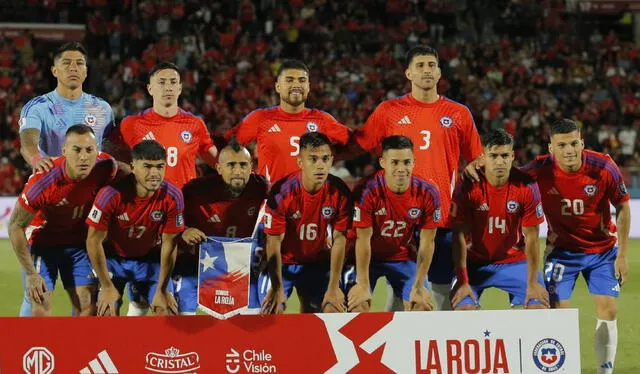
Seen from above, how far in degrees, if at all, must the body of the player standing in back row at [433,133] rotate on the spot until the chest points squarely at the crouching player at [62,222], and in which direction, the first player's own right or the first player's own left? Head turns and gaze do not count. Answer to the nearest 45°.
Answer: approximately 90° to the first player's own right

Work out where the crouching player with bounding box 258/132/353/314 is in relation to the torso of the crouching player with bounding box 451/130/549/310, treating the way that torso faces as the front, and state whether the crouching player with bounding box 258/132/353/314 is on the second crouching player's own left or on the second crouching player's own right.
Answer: on the second crouching player's own right

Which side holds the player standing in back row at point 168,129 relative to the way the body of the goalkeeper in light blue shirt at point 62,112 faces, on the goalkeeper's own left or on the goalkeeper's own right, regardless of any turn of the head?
on the goalkeeper's own left

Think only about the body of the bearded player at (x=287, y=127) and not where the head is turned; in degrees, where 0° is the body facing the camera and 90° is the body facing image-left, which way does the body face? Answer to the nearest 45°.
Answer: approximately 0°

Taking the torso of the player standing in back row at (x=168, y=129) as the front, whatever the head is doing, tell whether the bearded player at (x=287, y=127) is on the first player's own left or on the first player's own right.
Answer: on the first player's own left

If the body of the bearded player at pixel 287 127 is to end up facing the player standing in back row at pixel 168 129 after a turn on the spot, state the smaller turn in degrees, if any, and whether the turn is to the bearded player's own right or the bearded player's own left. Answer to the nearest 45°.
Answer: approximately 90° to the bearded player's own right

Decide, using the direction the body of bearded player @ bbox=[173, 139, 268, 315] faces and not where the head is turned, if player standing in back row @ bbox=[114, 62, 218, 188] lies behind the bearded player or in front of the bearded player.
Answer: behind

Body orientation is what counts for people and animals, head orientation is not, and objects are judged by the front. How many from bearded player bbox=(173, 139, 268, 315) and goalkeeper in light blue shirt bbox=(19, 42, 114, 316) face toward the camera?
2

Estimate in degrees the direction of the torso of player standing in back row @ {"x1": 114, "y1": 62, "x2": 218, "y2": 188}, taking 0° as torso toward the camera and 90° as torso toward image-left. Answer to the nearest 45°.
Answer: approximately 0°

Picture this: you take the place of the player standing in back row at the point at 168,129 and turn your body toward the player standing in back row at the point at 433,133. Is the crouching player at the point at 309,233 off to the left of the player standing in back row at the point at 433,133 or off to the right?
right

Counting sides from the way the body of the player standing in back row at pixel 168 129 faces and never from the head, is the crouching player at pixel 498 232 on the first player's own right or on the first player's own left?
on the first player's own left

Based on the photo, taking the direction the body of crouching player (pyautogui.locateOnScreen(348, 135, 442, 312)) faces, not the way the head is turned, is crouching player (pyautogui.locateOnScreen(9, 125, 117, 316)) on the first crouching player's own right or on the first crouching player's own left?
on the first crouching player's own right
